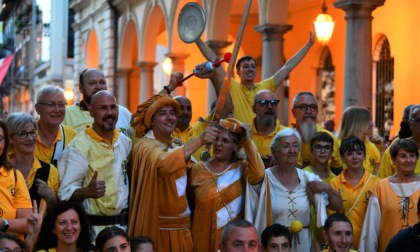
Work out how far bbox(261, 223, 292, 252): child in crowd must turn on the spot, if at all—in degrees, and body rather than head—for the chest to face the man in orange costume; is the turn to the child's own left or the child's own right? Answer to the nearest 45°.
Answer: approximately 90° to the child's own right

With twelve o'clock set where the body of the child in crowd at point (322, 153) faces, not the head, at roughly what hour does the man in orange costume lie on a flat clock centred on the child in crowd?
The man in orange costume is roughly at 2 o'clock from the child in crowd.

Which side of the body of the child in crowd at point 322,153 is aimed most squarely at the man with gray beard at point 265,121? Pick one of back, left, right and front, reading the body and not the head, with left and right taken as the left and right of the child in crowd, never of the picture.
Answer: right

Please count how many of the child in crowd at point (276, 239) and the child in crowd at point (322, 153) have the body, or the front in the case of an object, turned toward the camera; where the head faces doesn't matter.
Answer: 2

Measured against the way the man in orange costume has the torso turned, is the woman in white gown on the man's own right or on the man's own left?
on the man's own left

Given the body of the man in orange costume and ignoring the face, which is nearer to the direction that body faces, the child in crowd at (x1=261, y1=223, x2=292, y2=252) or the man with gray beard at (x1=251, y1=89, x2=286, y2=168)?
the child in crowd
